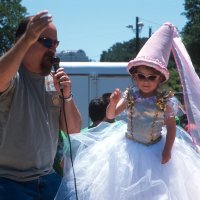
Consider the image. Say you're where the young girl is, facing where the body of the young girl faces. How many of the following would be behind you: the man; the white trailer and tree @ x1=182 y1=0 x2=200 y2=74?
2

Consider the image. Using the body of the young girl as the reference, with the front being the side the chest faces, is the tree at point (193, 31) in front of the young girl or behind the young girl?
behind

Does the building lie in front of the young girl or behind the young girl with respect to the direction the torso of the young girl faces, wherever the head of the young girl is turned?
behind

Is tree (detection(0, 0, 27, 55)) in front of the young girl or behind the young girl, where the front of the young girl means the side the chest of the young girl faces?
behind

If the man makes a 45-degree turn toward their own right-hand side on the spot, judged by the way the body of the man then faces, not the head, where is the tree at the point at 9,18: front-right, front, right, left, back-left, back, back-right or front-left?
back

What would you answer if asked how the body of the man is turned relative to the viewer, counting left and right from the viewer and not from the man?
facing the viewer and to the right of the viewer

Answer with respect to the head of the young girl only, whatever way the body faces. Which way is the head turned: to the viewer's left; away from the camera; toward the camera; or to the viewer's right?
toward the camera

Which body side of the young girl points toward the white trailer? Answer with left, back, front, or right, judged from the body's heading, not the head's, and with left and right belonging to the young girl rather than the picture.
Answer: back

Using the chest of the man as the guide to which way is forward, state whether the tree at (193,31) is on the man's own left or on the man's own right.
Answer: on the man's own left

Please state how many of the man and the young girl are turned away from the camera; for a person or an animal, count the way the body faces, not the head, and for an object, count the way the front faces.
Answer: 0

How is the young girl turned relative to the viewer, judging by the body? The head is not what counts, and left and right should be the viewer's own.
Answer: facing the viewer
